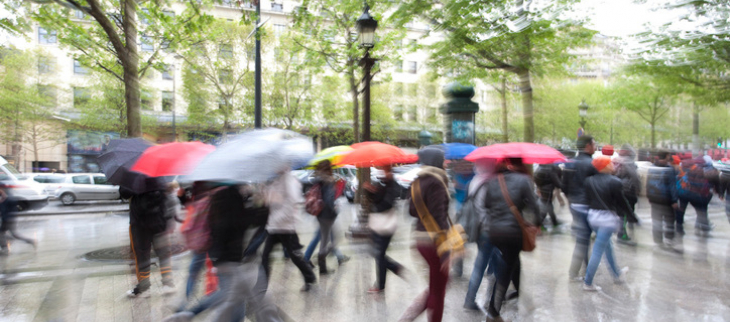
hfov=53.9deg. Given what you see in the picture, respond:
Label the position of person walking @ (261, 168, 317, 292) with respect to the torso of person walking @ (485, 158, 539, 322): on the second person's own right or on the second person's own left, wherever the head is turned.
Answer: on the second person's own left

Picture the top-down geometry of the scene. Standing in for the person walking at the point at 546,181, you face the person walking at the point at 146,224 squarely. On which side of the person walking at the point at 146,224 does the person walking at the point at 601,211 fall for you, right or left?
left

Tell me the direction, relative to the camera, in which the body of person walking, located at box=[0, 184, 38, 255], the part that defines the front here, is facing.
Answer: to the viewer's left

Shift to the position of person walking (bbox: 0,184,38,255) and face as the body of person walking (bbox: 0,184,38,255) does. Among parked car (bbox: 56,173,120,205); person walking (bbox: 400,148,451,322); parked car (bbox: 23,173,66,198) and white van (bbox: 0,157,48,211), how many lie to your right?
3

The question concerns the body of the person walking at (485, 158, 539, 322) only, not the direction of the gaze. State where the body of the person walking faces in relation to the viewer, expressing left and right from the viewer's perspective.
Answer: facing away from the viewer and to the right of the viewer
